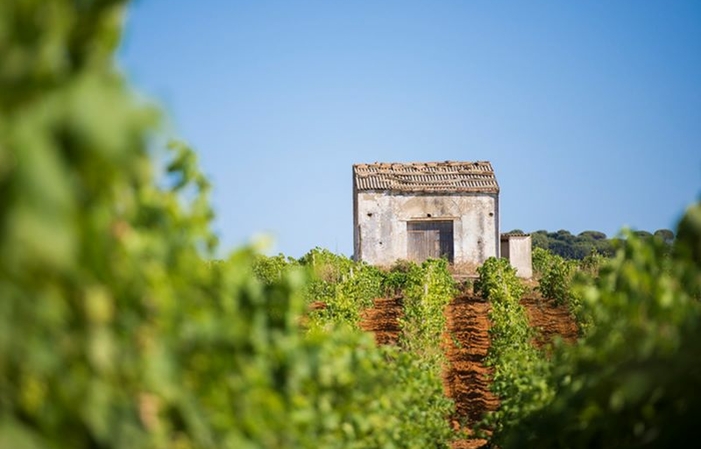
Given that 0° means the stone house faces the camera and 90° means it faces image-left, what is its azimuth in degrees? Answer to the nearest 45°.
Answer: approximately 0°
